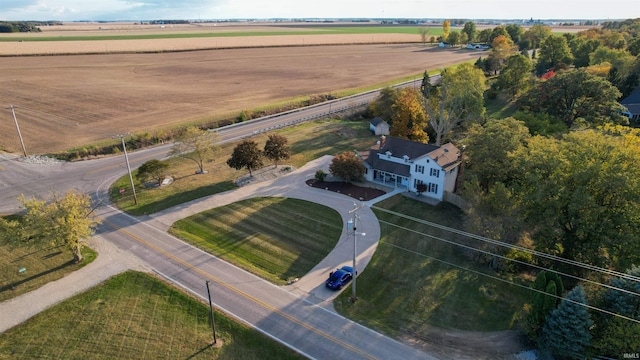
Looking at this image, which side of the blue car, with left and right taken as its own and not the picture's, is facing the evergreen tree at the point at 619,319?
left

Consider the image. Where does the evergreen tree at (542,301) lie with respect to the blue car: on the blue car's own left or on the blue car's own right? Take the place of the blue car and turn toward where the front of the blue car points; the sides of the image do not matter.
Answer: on the blue car's own right

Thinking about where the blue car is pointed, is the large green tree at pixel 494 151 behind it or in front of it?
behind

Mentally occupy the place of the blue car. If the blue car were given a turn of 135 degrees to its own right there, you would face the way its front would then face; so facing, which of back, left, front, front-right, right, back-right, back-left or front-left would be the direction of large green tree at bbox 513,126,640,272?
right

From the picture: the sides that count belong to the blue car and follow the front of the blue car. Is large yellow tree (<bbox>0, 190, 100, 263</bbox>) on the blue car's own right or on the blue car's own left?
on the blue car's own right
